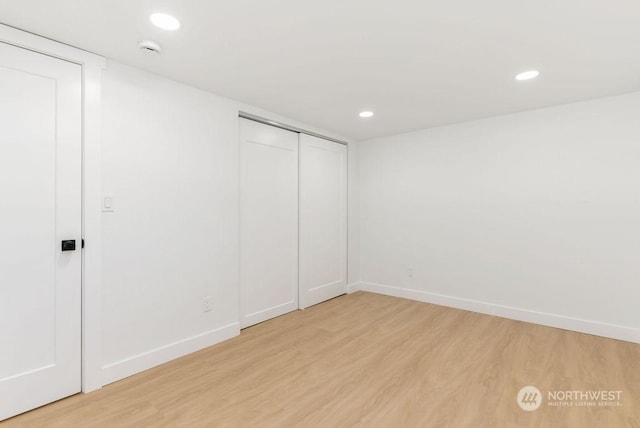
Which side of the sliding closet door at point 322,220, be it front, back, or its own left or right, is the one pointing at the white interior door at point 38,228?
right

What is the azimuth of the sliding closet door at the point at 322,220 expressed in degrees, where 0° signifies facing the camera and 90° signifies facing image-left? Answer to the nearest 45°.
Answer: approximately 315°

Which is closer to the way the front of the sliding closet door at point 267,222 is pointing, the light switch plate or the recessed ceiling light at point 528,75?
the recessed ceiling light

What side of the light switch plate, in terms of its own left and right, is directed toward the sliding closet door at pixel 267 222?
left

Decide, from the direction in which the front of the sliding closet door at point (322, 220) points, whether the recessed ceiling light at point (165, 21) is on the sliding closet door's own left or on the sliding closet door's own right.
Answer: on the sliding closet door's own right
